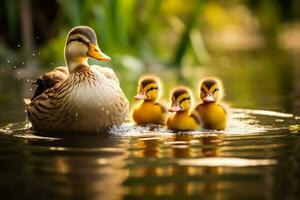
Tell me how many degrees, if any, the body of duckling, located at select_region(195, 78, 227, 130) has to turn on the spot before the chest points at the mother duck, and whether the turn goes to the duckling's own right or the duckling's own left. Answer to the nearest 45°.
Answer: approximately 90° to the duckling's own right

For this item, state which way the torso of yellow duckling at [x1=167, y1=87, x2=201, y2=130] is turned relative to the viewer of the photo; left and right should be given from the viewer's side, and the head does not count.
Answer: facing the viewer and to the left of the viewer

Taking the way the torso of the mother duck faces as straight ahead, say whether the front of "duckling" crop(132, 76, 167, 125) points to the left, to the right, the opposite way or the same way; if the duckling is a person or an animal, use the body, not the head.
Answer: to the right

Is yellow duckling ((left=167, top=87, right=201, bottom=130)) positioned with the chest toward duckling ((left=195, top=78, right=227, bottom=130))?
no

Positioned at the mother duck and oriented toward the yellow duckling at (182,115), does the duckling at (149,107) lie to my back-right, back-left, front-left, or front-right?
front-left

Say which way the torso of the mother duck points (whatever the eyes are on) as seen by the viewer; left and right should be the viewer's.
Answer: facing the viewer and to the right of the viewer

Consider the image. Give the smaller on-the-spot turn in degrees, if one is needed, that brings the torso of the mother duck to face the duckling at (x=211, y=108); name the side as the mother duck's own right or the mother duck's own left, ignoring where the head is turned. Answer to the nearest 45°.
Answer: approximately 45° to the mother duck's own left

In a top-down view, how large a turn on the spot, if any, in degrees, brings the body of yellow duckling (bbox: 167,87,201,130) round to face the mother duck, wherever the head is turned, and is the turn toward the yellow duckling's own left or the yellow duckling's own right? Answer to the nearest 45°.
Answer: approximately 45° to the yellow duckling's own right

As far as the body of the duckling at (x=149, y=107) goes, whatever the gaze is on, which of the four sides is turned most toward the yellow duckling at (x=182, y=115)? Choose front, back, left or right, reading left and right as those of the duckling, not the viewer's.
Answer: left

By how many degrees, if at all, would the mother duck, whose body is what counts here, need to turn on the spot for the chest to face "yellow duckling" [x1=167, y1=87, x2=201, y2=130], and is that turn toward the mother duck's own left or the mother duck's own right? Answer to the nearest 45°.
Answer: approximately 45° to the mother duck's own left

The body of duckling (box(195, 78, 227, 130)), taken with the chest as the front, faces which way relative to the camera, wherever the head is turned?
toward the camera

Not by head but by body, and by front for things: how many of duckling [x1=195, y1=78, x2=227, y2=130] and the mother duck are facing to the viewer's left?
0

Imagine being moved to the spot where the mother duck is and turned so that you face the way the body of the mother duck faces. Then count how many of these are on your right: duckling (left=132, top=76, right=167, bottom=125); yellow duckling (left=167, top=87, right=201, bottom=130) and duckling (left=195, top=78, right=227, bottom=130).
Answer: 0
